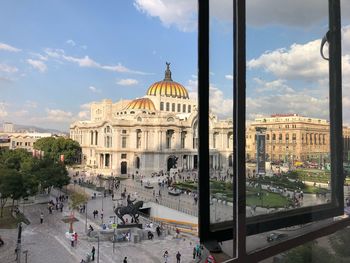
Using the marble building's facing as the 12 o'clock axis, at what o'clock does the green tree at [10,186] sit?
The green tree is roughly at 2 o'clock from the marble building.

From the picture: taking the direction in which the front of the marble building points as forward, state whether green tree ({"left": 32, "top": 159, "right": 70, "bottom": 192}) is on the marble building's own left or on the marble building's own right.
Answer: on the marble building's own right

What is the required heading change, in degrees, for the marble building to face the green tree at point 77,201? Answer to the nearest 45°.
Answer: approximately 45° to its right

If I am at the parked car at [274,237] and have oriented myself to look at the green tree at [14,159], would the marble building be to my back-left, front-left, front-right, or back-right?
front-right

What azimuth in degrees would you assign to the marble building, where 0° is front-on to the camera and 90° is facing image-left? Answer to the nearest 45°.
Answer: approximately 315°

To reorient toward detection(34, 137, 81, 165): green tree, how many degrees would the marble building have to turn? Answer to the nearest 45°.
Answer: approximately 135° to its right

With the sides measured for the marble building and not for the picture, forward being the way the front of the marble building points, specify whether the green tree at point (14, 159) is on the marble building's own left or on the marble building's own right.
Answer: on the marble building's own right

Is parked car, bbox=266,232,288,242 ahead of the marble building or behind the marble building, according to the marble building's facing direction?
ahead
